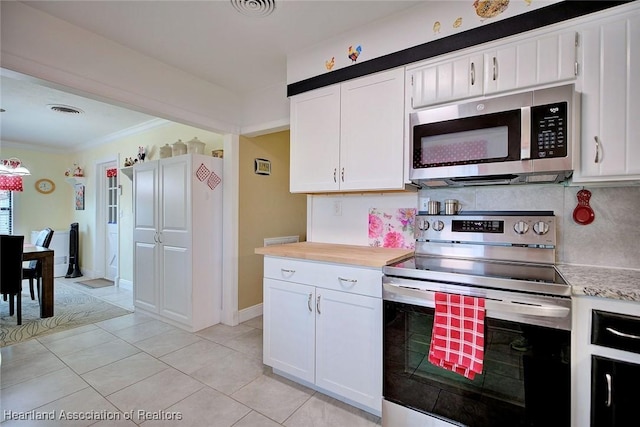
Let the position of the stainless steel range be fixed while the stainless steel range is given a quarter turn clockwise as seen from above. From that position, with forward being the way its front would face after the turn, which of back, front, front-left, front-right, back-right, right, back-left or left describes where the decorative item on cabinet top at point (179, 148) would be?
front

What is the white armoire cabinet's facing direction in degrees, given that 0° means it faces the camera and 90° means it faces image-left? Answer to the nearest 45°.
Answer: approximately 45°

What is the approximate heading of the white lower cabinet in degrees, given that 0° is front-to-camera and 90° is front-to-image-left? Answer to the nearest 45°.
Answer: approximately 45°

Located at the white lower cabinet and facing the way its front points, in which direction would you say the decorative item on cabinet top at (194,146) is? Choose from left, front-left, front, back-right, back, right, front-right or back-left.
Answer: right

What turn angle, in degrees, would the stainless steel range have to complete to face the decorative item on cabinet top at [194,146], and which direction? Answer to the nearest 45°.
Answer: approximately 90° to its right

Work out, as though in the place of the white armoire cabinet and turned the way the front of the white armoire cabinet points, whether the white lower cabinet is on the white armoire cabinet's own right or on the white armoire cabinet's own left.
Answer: on the white armoire cabinet's own left

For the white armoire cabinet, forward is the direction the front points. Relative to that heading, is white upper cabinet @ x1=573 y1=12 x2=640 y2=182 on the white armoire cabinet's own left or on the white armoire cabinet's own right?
on the white armoire cabinet's own left

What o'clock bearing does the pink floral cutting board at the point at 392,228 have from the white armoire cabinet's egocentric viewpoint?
The pink floral cutting board is roughly at 9 o'clock from the white armoire cabinet.

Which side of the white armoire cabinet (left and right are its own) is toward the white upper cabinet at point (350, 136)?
left
